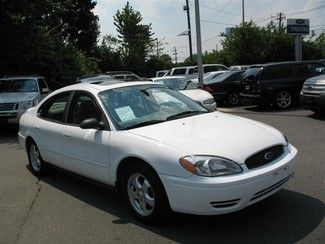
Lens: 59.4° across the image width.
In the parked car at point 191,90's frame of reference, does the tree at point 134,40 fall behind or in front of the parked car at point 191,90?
behind

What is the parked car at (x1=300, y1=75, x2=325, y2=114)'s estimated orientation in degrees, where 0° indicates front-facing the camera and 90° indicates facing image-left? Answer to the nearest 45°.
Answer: approximately 45°

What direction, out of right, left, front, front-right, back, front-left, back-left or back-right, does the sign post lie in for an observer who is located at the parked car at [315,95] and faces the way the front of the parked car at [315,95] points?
back-right

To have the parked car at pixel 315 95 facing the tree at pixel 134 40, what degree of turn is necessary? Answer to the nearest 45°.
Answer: approximately 90° to its right

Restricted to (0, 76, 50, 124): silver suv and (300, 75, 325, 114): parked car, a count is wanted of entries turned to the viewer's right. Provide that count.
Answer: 0

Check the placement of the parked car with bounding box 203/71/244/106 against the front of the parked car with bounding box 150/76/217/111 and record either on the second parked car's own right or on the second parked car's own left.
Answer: on the second parked car's own left
